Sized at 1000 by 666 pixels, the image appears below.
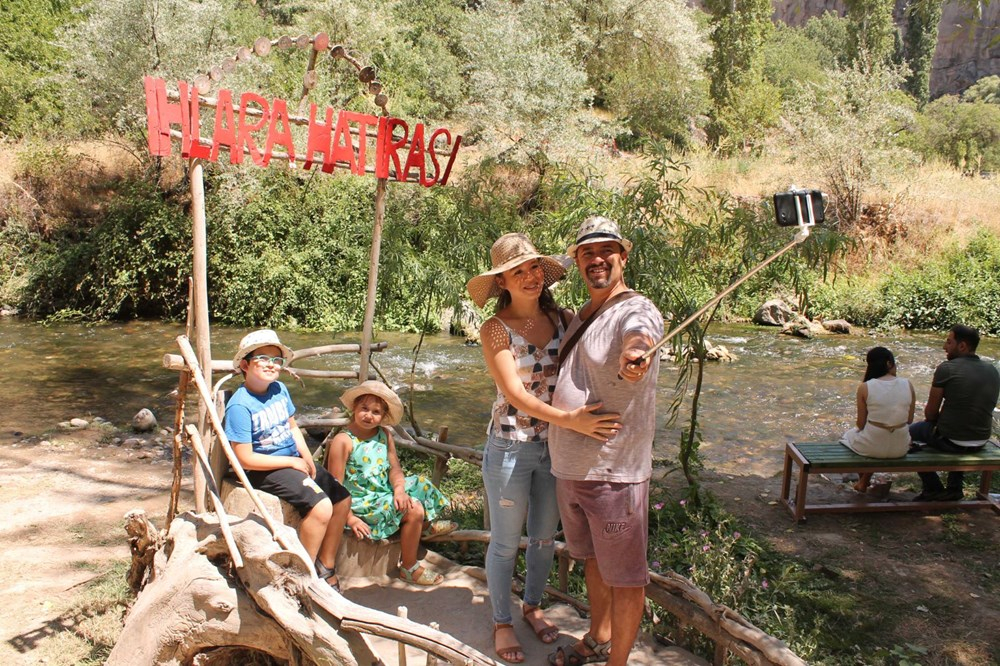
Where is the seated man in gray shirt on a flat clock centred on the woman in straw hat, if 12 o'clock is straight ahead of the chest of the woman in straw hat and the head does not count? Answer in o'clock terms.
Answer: The seated man in gray shirt is roughly at 9 o'clock from the woman in straw hat.

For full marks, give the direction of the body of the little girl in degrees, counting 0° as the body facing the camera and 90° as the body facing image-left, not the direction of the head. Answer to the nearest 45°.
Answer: approximately 315°

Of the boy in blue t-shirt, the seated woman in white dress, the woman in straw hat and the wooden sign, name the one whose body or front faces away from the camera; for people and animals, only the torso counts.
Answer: the seated woman in white dress

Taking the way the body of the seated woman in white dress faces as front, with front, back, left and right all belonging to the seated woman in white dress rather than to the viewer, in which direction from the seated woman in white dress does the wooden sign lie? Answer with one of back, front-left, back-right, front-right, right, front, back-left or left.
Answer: back-left

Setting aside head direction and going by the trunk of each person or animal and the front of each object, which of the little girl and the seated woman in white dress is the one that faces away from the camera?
the seated woman in white dress

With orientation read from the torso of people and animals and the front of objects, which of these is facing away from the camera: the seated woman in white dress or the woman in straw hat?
the seated woman in white dress

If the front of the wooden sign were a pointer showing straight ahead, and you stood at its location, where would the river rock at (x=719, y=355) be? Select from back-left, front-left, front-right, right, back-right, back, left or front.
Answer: left

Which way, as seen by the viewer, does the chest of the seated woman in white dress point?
away from the camera

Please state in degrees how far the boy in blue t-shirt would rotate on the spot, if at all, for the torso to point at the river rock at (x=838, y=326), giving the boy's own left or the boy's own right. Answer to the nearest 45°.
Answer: approximately 90° to the boy's own left
